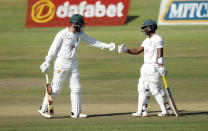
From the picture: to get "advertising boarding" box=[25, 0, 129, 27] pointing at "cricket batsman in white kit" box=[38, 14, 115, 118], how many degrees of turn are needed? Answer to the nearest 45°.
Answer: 0° — it already faces them

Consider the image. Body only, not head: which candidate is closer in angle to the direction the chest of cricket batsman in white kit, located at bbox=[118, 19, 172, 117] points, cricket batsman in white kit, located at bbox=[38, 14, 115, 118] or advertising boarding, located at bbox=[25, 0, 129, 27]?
the cricket batsman in white kit

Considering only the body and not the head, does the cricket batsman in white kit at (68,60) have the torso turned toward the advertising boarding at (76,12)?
no

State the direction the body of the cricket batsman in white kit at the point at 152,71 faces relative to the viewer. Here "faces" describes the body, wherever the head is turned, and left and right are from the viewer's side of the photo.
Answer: facing the viewer and to the left of the viewer

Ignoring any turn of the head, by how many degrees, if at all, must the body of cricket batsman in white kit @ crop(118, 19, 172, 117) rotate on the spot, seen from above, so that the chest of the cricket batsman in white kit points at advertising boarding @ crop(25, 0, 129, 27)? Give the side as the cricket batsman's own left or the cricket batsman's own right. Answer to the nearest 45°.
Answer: approximately 135° to the cricket batsman's own right

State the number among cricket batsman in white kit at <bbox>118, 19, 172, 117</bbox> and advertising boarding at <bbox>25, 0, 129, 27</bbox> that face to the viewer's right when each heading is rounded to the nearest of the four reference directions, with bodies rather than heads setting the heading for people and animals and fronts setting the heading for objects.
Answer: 0

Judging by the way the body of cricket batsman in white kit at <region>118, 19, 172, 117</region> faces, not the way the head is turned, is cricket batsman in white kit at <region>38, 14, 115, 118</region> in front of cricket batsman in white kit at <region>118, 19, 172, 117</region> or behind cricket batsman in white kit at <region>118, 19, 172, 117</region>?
in front

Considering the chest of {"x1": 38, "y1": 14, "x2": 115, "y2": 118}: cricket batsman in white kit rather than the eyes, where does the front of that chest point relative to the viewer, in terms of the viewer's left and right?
facing the viewer and to the right of the viewer

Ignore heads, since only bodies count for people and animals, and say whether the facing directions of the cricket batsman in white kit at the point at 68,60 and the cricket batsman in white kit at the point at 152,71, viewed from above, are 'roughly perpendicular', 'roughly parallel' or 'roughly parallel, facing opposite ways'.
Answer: roughly perpendicular

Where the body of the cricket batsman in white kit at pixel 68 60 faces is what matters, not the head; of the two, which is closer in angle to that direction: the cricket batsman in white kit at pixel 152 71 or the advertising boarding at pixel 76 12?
the cricket batsman in white kit

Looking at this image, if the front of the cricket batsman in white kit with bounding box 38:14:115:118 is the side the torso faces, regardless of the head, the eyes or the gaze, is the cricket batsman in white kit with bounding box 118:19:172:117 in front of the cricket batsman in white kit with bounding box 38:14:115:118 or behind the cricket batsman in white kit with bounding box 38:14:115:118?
in front

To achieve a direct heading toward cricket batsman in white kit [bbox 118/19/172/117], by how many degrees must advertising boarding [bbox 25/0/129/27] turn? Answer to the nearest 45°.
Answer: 0° — it already faces them

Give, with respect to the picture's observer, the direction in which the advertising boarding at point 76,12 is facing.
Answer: facing the viewer
